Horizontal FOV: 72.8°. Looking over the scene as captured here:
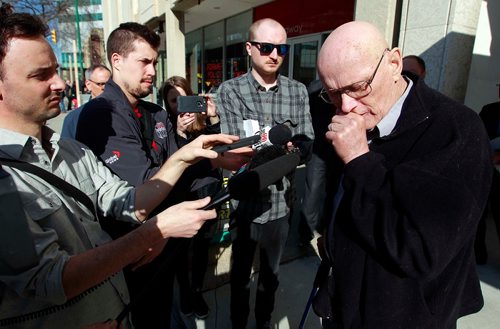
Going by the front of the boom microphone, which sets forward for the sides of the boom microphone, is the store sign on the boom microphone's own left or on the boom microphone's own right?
on the boom microphone's own left

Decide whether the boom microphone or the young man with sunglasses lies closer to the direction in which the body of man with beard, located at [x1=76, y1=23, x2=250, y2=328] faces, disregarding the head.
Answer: the boom microphone

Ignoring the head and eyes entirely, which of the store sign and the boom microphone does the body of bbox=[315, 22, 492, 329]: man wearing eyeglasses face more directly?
the boom microphone

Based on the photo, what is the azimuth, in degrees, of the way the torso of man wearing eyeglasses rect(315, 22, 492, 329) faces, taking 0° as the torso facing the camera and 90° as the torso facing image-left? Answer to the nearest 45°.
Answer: approximately 45°

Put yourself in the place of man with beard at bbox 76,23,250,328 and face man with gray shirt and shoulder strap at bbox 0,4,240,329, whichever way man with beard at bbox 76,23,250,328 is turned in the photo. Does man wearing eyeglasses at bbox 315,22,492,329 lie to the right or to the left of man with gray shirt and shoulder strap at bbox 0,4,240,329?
left

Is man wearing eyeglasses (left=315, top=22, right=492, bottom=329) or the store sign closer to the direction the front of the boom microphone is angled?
the man wearing eyeglasses

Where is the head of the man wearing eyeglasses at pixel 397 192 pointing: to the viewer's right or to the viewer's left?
to the viewer's left

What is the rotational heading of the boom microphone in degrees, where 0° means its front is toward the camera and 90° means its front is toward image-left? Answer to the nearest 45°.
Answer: approximately 270°

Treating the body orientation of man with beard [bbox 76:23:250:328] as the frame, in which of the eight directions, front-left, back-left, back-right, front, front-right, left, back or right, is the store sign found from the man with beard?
left

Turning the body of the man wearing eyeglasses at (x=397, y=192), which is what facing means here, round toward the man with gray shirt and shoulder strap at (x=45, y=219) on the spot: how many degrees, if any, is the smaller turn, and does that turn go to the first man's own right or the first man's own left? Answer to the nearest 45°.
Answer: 0° — they already face them

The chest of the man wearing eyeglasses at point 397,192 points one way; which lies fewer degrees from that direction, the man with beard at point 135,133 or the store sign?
the man with beard
